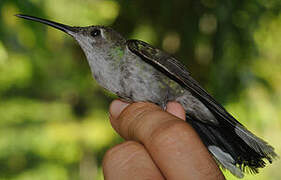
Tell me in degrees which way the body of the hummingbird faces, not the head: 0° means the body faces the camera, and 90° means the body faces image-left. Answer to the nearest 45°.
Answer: approximately 90°
